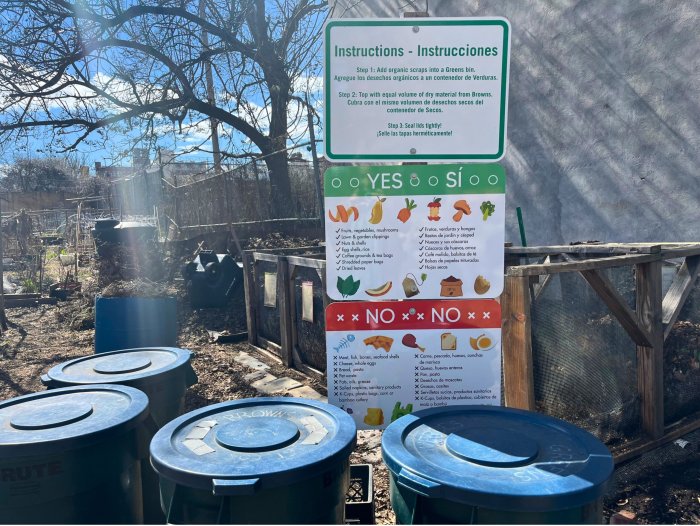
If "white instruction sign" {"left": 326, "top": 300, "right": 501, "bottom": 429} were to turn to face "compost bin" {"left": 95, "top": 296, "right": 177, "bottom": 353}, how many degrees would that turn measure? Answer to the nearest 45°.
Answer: approximately 135° to its right

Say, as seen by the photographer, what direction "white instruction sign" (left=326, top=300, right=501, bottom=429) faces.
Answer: facing the viewer

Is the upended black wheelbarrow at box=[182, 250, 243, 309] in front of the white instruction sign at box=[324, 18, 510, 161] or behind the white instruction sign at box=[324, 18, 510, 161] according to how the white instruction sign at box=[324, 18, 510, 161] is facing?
behind

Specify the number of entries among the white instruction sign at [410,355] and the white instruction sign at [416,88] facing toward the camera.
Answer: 2

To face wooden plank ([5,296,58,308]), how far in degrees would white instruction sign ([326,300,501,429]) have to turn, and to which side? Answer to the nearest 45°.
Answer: approximately 135° to its right

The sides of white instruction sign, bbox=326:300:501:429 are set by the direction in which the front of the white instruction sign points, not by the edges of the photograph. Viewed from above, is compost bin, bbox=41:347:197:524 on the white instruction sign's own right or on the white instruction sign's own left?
on the white instruction sign's own right

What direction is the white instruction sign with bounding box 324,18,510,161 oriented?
toward the camera

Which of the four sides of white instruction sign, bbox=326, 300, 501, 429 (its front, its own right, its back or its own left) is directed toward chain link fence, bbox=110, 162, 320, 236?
back

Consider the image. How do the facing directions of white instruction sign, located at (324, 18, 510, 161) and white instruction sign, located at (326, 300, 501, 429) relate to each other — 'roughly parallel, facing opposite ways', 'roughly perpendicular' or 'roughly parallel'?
roughly parallel
